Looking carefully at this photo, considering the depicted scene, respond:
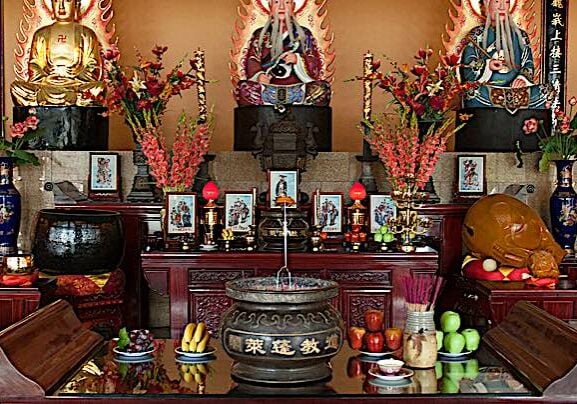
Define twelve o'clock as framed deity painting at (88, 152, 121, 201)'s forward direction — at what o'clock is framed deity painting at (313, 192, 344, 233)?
framed deity painting at (313, 192, 344, 233) is roughly at 10 o'clock from framed deity painting at (88, 152, 121, 201).

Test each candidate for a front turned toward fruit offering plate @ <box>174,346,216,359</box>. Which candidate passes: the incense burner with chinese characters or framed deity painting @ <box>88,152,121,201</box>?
the framed deity painting

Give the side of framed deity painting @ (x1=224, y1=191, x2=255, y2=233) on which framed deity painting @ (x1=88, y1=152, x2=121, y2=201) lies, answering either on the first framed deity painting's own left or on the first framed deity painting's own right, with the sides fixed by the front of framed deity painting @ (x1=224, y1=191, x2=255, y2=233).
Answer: on the first framed deity painting's own right

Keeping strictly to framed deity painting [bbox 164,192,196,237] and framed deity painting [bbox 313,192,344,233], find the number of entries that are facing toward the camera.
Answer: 2

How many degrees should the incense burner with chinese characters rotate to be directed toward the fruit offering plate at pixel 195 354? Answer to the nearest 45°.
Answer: approximately 135° to its right

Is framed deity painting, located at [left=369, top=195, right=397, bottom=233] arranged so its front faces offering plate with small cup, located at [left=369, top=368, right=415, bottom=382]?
yes

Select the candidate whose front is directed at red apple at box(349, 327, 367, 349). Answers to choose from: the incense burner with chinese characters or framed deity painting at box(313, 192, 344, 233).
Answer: the framed deity painting

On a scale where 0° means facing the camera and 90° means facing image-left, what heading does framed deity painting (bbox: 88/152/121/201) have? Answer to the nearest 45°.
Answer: approximately 0°

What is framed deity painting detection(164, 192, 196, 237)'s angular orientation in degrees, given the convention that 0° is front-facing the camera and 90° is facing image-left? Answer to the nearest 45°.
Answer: approximately 0°
